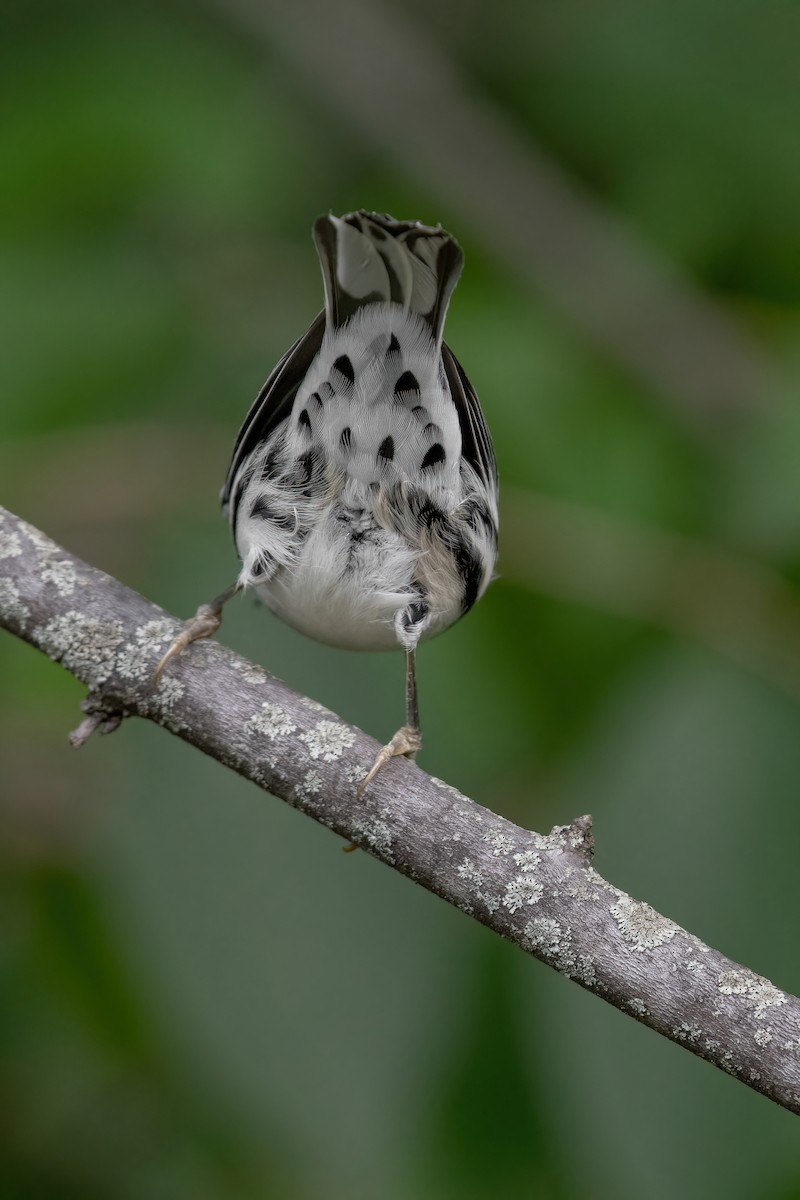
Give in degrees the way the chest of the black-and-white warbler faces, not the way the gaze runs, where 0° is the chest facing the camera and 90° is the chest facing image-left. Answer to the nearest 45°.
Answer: approximately 180°
